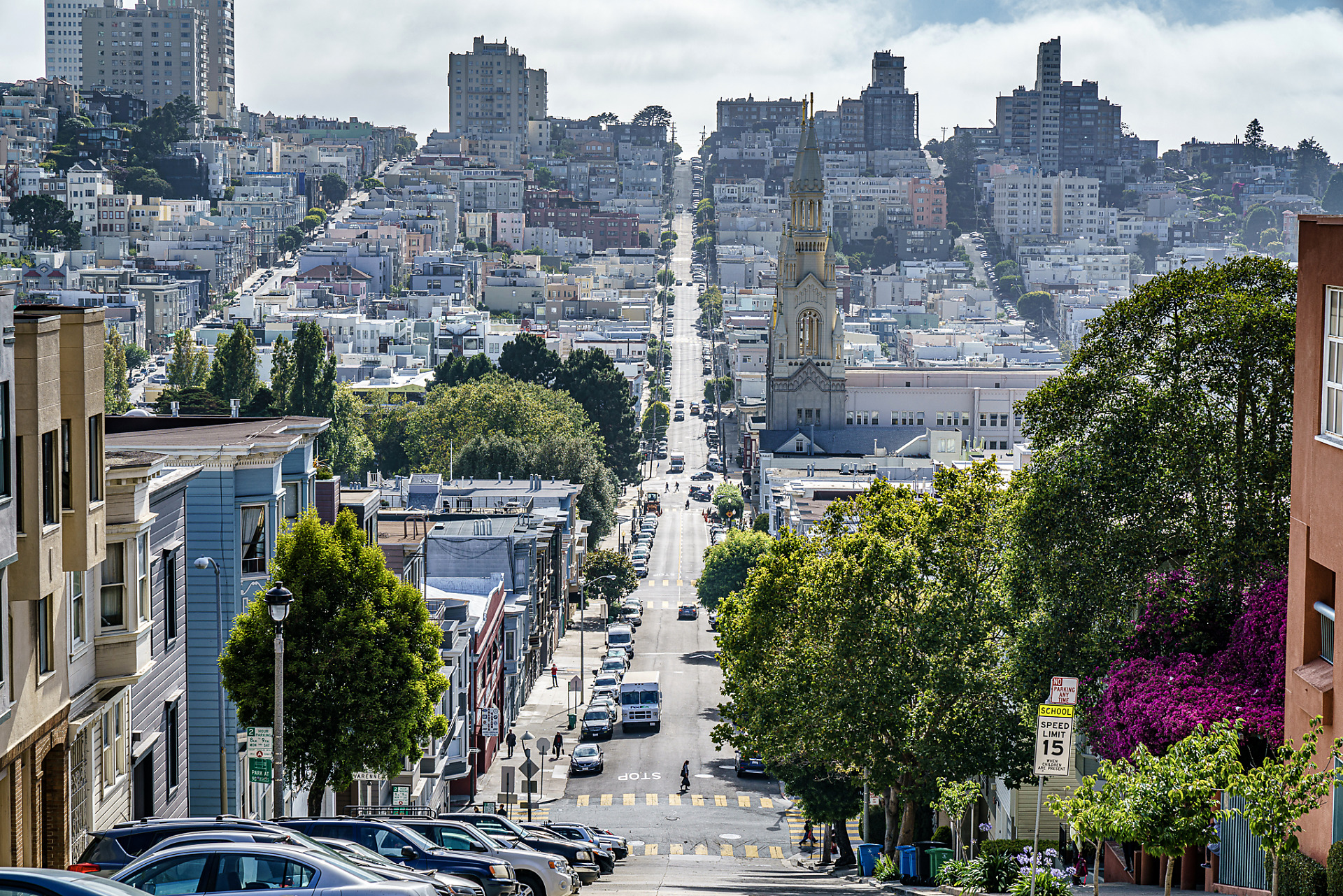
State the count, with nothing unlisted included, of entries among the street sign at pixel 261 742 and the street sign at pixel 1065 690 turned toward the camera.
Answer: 2

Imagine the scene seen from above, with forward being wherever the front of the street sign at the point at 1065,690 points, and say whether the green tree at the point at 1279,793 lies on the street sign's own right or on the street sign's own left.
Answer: on the street sign's own left

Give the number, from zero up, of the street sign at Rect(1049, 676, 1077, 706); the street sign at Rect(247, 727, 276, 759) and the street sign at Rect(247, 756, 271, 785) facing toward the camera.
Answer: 3

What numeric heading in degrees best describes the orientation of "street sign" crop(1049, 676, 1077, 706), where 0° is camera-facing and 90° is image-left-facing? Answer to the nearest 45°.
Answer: approximately 0°

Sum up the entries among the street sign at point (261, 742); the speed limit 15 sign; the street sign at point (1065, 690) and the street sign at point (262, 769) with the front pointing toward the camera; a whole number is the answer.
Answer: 4

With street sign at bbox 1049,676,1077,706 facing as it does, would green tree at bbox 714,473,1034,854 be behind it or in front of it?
behind

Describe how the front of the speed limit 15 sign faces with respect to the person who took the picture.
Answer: facing the viewer

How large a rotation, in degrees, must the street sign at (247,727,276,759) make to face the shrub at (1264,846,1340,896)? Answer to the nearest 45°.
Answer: approximately 45° to its left

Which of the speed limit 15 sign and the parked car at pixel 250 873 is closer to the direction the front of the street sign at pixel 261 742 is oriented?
the parked car

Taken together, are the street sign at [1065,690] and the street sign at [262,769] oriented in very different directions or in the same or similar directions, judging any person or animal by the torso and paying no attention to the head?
same or similar directions

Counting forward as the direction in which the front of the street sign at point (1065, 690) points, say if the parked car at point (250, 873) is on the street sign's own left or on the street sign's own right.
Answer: on the street sign's own right

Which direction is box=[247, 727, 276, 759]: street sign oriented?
toward the camera

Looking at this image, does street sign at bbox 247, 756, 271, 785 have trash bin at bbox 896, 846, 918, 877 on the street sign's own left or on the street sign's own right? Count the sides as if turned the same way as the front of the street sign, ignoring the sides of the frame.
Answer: on the street sign's own left
